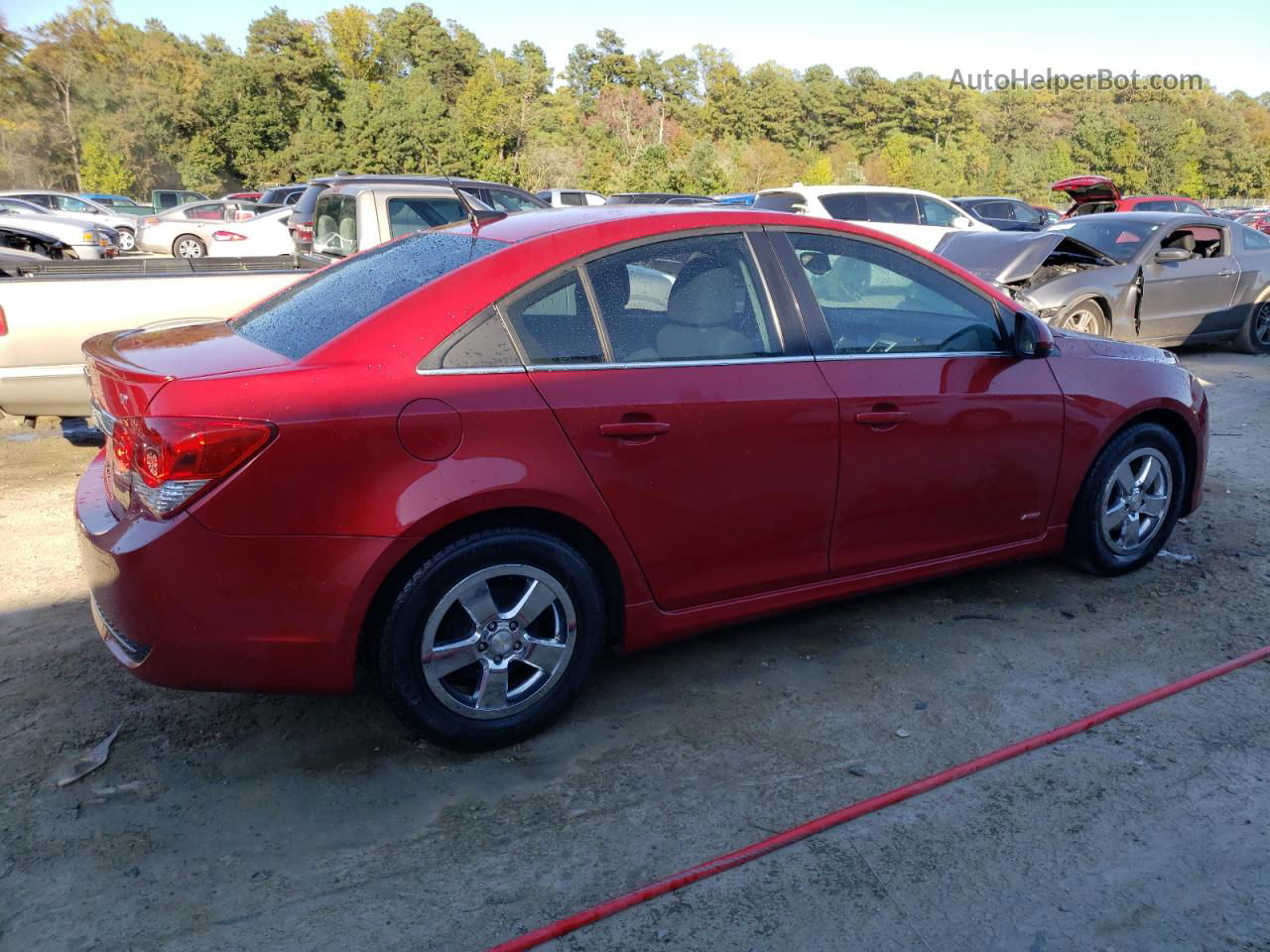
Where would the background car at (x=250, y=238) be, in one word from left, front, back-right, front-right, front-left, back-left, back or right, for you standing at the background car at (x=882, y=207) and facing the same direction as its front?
back-left

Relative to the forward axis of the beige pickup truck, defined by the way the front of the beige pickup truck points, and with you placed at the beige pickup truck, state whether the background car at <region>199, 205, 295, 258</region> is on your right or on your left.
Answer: on your left

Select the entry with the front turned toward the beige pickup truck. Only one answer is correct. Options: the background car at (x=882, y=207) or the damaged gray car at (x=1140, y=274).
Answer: the damaged gray car

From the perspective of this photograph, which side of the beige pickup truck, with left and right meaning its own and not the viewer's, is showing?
right

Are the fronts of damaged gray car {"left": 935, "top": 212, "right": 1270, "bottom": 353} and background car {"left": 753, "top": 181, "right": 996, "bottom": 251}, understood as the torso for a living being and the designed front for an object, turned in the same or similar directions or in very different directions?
very different directions

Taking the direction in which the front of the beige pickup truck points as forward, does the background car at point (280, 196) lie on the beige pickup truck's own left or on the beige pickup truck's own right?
on the beige pickup truck's own left

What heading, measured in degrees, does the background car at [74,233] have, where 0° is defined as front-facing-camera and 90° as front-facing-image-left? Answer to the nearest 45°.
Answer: approximately 315°

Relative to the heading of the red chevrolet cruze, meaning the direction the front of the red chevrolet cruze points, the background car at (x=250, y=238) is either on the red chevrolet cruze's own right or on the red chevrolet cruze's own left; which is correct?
on the red chevrolet cruze's own left

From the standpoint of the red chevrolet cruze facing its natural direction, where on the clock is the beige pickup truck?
The beige pickup truck is roughly at 9 o'clock from the red chevrolet cruze.

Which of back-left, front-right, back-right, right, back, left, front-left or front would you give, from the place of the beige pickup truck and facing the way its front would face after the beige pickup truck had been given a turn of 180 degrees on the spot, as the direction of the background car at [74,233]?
right

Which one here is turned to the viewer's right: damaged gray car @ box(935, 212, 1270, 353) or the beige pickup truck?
the beige pickup truck

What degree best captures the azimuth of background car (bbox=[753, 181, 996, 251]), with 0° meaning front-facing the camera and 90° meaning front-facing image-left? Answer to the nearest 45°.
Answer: approximately 225°

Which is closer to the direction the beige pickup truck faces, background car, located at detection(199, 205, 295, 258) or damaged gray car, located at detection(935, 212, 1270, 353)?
the damaged gray car

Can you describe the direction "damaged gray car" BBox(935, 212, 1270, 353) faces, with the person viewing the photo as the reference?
facing the viewer and to the left of the viewer

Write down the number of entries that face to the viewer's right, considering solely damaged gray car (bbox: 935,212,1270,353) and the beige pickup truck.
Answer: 1

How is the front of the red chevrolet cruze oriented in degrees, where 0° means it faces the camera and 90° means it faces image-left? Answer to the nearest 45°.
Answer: approximately 225°
